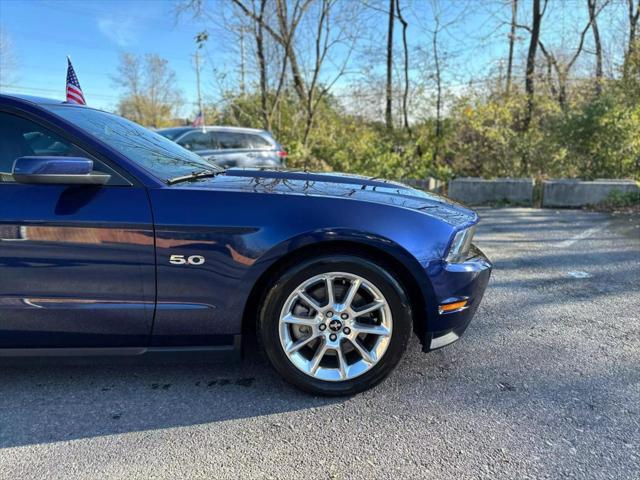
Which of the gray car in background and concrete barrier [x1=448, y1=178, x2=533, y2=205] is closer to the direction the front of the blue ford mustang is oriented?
the concrete barrier

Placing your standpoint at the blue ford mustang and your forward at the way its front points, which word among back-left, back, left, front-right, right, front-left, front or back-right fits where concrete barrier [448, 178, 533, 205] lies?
front-left

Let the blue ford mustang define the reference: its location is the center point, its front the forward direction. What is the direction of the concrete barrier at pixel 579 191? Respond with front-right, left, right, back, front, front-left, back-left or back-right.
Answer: front-left

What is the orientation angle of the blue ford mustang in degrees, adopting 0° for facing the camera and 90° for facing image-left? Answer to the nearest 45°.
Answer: approximately 270°

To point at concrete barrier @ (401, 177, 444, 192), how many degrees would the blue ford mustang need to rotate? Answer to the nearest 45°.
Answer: approximately 45° to its left

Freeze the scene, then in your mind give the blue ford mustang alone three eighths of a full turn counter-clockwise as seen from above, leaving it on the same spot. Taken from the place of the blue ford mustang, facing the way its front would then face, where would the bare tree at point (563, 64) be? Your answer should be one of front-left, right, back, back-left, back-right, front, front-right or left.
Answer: right

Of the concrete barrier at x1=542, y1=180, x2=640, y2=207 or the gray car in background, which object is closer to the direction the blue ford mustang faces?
the concrete barrier

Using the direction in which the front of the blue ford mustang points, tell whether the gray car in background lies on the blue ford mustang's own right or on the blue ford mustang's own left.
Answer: on the blue ford mustang's own left
